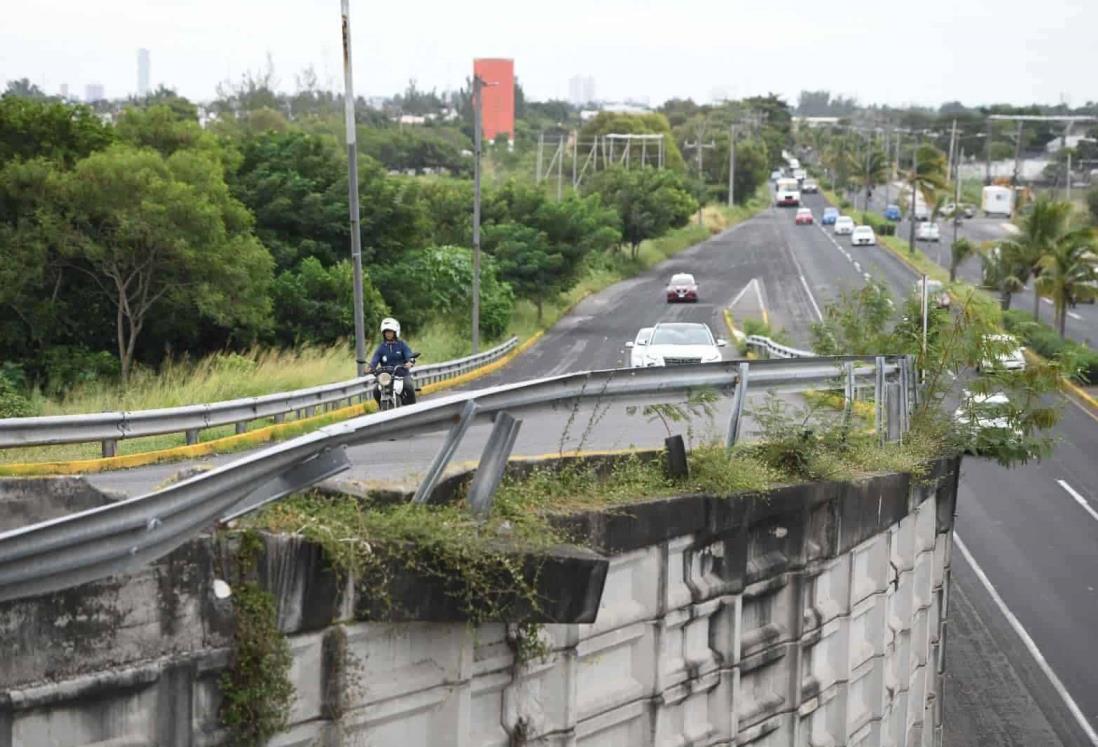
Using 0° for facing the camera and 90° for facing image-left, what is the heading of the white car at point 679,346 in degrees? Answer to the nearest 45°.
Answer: approximately 0°

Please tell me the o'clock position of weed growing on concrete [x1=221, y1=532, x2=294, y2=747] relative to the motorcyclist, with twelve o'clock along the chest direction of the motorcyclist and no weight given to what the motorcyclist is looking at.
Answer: The weed growing on concrete is roughly at 12 o'clock from the motorcyclist.

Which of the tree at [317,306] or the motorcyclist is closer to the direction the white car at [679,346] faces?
the motorcyclist

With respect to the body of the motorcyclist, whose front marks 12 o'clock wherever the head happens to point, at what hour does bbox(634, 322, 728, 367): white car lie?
The white car is roughly at 7 o'clock from the motorcyclist.

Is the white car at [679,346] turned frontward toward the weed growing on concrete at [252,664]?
yes

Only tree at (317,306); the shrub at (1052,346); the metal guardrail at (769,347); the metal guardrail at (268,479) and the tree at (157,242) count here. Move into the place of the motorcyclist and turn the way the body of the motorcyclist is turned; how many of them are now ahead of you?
1

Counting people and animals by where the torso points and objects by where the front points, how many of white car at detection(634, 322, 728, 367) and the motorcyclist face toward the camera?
2

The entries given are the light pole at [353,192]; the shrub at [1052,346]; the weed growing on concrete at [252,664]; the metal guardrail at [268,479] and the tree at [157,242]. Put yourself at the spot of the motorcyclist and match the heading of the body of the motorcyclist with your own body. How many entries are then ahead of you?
2

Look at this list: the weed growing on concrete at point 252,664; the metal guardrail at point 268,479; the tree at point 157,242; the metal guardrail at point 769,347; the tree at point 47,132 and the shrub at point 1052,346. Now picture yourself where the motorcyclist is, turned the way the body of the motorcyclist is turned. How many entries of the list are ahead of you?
2

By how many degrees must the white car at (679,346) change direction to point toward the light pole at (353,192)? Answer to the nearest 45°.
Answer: approximately 45° to its right

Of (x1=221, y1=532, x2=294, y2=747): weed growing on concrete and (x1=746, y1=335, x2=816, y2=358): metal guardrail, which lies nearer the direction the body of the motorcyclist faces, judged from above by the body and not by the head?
the weed growing on concrete

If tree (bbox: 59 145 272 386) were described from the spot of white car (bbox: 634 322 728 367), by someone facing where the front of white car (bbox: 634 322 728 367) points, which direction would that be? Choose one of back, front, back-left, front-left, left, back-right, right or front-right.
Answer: right
